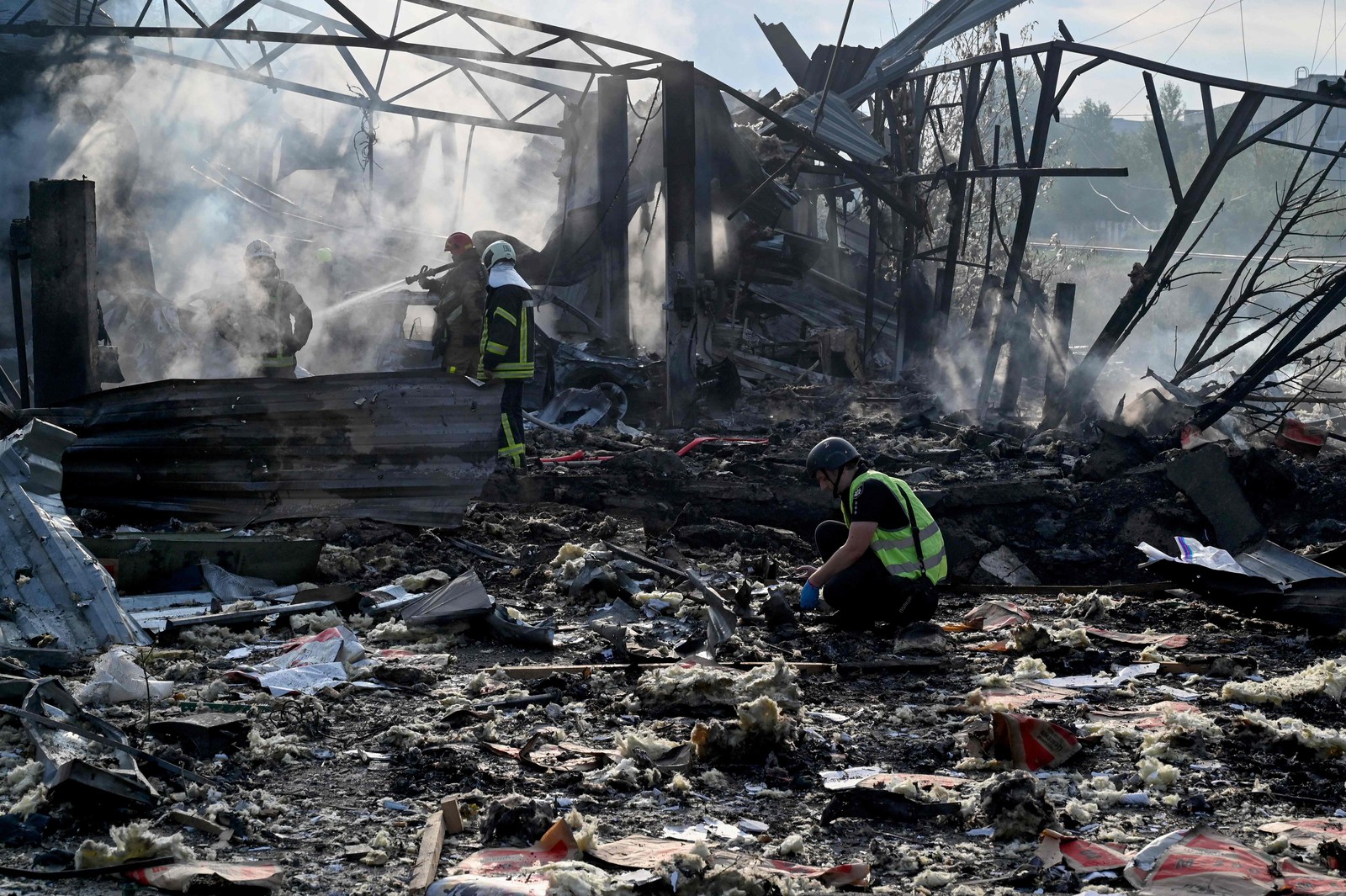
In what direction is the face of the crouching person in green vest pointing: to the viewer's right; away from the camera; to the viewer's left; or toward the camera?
to the viewer's left

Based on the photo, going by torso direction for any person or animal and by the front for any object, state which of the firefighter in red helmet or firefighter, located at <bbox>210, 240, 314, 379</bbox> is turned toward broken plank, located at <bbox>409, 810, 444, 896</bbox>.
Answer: the firefighter

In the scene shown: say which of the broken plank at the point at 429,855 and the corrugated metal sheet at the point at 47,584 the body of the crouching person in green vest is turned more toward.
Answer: the corrugated metal sheet

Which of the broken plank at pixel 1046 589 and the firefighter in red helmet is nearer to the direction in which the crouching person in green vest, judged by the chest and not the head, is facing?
the firefighter in red helmet

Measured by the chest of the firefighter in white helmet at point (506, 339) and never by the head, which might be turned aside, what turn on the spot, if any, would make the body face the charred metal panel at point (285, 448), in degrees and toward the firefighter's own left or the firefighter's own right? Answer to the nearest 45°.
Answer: approximately 45° to the firefighter's own left

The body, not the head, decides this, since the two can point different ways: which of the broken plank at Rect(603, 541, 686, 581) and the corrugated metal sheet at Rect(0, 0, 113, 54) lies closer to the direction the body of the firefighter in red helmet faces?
the corrugated metal sheet

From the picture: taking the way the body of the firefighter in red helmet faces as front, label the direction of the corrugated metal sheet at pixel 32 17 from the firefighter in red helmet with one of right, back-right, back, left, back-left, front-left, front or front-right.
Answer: front-right

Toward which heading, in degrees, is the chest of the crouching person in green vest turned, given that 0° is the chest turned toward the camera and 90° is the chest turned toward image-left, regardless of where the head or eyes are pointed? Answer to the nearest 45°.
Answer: approximately 90°

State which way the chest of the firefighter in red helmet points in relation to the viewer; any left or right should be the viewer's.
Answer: facing to the left of the viewer

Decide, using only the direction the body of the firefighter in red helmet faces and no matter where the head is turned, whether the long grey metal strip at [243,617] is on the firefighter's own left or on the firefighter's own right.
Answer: on the firefighter's own left

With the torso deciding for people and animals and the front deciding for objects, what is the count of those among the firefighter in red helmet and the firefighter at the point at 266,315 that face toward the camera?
1
